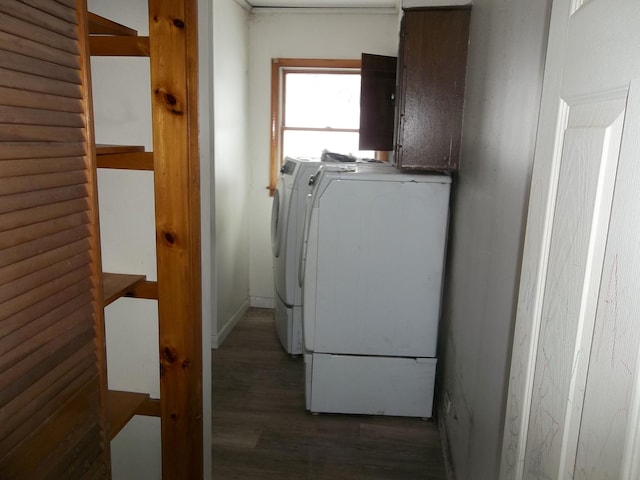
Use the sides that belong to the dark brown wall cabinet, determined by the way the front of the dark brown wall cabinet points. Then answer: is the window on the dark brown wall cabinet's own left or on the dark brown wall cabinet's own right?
on the dark brown wall cabinet's own right

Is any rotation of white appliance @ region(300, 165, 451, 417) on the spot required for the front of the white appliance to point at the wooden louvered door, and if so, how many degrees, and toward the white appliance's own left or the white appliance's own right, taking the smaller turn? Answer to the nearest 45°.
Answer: approximately 90° to the white appliance's own left

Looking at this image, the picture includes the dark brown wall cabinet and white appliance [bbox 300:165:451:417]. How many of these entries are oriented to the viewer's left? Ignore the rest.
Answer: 2

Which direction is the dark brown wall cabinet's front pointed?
to the viewer's left

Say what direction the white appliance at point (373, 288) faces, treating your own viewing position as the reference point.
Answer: facing to the left of the viewer

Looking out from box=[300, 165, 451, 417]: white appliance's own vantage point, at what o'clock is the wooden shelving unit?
The wooden shelving unit is roughly at 10 o'clock from the white appliance.

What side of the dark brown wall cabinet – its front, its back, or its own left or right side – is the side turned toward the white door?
left

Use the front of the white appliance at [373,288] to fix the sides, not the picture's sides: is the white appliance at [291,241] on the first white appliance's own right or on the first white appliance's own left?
on the first white appliance's own right
